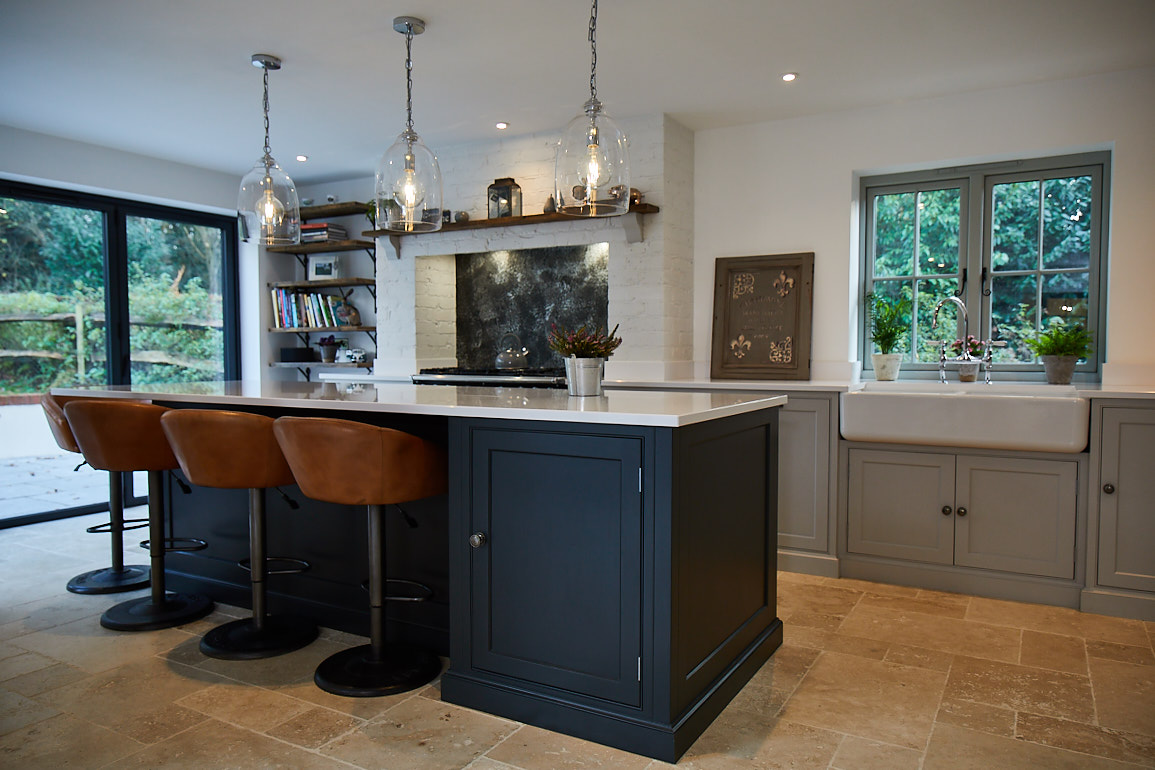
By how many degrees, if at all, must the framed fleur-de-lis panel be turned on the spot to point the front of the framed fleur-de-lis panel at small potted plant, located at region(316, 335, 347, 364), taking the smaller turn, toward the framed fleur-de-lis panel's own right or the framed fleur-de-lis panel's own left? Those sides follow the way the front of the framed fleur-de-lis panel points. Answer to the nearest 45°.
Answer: approximately 90° to the framed fleur-de-lis panel's own right

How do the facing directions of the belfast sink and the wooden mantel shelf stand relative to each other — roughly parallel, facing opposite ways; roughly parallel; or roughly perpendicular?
roughly parallel

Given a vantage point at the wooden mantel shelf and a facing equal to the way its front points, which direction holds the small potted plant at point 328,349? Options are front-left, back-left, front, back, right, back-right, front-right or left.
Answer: right

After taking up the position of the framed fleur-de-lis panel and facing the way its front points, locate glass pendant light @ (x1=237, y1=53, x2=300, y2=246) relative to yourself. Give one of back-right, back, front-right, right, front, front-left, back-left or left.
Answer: front-right

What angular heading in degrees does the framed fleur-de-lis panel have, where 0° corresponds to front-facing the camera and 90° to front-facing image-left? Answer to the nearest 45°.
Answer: approximately 0°

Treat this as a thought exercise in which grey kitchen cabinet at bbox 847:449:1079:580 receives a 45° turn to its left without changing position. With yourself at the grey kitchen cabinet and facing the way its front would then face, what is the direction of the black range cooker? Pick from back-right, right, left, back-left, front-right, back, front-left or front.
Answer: back-right

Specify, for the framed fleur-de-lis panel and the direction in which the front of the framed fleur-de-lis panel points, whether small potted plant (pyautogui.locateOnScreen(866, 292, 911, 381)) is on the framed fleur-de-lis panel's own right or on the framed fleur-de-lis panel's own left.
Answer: on the framed fleur-de-lis panel's own left

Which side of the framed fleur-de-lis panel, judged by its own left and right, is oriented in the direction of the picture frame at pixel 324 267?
right

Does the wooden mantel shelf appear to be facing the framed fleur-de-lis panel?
no

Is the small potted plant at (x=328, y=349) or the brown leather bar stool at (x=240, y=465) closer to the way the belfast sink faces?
the brown leather bar stool

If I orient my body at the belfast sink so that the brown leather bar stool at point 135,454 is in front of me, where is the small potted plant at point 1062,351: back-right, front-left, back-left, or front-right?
back-right

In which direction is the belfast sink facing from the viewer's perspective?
toward the camera

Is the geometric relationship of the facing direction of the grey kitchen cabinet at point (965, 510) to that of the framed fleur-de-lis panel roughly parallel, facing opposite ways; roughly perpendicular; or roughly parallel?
roughly parallel

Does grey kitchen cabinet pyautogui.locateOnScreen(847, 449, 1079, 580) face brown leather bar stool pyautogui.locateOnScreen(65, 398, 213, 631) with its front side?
no

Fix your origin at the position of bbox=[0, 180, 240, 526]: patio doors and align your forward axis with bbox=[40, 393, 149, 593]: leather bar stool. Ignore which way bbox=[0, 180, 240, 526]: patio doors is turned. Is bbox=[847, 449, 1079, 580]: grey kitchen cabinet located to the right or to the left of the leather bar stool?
left

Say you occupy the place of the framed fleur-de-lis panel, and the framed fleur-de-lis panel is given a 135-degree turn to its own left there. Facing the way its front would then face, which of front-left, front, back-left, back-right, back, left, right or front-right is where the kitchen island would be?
back-right

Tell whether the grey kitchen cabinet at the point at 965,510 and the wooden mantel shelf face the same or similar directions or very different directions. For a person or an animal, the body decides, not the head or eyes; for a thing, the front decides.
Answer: same or similar directions

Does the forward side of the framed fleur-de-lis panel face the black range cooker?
no

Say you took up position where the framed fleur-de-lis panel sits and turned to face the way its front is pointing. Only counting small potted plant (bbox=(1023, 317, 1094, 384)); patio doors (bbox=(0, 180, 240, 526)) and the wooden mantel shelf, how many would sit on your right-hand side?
2

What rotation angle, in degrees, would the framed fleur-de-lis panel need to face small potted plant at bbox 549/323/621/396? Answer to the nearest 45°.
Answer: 0° — it already faces it
